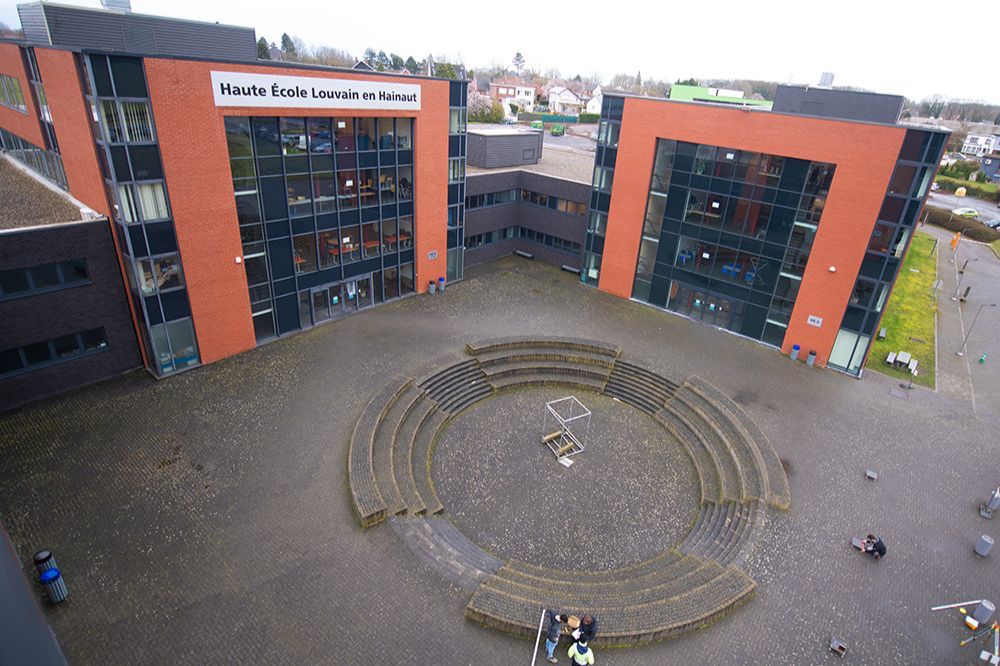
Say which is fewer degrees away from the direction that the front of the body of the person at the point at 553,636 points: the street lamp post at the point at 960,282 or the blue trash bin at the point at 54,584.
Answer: the street lamp post

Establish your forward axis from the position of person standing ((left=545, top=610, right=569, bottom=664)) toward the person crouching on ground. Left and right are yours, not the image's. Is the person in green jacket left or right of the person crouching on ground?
right
